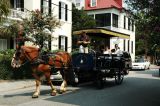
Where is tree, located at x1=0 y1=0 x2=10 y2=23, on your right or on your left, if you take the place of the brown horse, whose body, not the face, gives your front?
on your right

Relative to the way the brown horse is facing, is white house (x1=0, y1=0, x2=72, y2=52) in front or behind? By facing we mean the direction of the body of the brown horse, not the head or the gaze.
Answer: behind

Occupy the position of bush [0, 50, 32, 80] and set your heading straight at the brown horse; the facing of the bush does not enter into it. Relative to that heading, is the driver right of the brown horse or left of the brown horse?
left

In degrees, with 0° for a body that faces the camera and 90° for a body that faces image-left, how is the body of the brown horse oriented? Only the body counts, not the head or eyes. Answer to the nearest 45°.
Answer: approximately 45°

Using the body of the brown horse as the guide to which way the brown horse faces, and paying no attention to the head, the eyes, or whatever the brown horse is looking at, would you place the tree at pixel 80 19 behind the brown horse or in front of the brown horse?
behind

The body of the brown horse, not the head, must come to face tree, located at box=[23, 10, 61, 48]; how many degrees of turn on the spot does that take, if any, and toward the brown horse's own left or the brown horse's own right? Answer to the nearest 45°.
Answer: approximately 135° to the brown horse's own right
